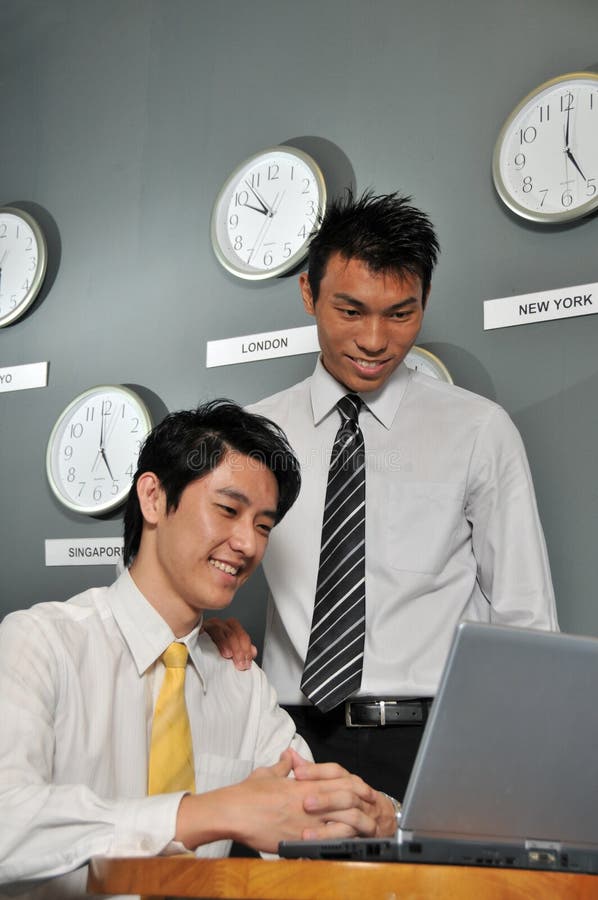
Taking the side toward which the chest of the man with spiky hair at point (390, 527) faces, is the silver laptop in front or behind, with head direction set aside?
in front

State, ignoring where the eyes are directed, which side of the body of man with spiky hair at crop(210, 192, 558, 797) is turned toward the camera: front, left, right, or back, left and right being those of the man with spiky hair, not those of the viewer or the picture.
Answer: front

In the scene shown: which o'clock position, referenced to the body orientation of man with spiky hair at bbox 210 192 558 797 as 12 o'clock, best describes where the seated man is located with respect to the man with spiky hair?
The seated man is roughly at 1 o'clock from the man with spiky hair.

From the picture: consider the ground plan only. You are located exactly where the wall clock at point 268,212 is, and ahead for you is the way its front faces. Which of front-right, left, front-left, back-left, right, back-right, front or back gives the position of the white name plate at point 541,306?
left

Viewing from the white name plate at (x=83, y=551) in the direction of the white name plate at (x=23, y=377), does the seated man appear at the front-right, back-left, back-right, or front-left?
back-left

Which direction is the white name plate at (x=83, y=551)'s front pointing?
toward the camera

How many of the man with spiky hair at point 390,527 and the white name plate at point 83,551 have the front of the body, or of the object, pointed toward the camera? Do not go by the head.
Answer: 2

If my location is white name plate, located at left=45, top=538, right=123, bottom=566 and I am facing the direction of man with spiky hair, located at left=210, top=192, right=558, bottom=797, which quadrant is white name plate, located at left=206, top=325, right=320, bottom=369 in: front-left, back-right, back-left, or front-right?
front-left

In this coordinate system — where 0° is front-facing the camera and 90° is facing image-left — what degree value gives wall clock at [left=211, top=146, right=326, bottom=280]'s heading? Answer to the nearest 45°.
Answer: approximately 45°

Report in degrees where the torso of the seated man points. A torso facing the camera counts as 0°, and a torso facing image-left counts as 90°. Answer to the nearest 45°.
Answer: approximately 315°

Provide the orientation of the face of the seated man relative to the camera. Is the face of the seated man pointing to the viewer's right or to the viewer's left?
to the viewer's right

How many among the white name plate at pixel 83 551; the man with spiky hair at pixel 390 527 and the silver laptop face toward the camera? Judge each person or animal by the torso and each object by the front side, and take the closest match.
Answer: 2

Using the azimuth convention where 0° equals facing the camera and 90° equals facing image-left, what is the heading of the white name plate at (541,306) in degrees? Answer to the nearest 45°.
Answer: approximately 45°

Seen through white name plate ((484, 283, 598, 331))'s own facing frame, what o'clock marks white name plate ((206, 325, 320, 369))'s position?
white name plate ((206, 325, 320, 369)) is roughly at 2 o'clock from white name plate ((484, 283, 598, 331)).
